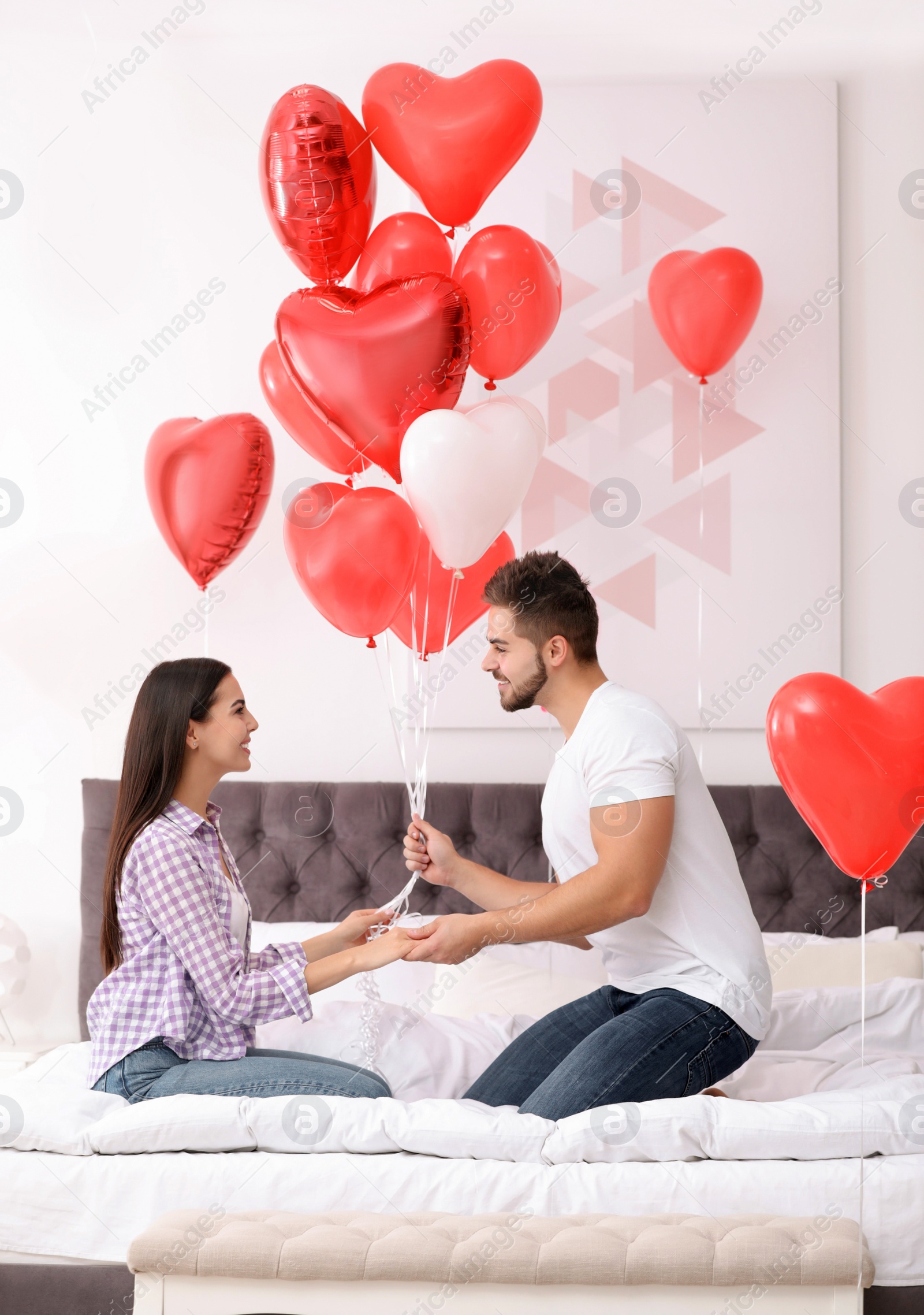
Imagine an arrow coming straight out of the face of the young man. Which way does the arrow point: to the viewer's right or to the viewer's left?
to the viewer's left

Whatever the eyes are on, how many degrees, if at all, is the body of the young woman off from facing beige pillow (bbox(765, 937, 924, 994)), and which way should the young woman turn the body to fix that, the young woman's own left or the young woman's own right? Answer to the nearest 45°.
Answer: approximately 45° to the young woman's own left

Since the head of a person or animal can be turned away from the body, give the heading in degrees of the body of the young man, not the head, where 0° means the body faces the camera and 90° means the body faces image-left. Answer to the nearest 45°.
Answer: approximately 90°

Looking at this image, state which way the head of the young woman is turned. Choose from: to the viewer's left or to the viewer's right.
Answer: to the viewer's right

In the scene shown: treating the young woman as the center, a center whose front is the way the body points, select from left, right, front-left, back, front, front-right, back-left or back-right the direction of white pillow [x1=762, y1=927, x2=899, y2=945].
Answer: front-left

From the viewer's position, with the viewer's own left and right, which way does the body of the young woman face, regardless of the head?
facing to the right of the viewer

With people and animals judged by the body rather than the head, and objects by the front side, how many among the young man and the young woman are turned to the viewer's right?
1

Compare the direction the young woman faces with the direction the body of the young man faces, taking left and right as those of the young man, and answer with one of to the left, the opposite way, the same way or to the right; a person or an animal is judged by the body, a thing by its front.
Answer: the opposite way
